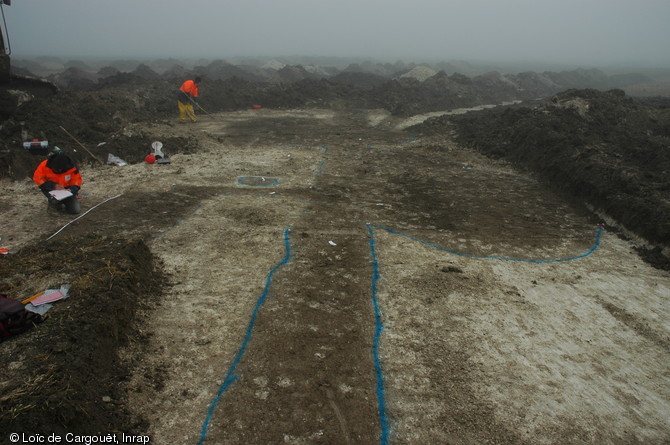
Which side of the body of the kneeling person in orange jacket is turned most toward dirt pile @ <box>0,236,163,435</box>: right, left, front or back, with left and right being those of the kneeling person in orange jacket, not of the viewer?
front

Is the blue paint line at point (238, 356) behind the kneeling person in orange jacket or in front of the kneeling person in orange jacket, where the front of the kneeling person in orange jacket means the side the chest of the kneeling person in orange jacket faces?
in front

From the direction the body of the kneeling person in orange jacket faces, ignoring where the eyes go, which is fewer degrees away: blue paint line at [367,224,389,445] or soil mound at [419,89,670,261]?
the blue paint line

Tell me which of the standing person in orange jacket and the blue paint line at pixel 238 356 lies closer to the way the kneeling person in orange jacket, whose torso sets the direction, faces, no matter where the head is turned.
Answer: the blue paint line

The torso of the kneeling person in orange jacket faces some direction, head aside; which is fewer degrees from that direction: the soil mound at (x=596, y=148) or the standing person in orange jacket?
the soil mound

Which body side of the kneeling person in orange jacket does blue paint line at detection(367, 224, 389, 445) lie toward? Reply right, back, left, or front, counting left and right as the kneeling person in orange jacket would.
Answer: front

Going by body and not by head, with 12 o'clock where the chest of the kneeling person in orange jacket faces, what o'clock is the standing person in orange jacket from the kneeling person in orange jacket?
The standing person in orange jacket is roughly at 7 o'clock from the kneeling person in orange jacket.

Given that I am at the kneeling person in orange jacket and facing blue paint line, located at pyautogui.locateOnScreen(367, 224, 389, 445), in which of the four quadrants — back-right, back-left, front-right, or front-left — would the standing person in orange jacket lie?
back-left

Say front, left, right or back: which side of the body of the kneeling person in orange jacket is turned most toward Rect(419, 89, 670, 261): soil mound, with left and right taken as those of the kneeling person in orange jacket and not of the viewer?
left

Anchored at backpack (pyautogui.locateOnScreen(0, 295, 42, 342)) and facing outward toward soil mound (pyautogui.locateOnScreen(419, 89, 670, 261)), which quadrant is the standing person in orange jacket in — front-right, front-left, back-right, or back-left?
front-left

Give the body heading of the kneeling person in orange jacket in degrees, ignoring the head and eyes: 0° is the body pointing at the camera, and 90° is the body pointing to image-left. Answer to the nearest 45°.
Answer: approximately 0°
